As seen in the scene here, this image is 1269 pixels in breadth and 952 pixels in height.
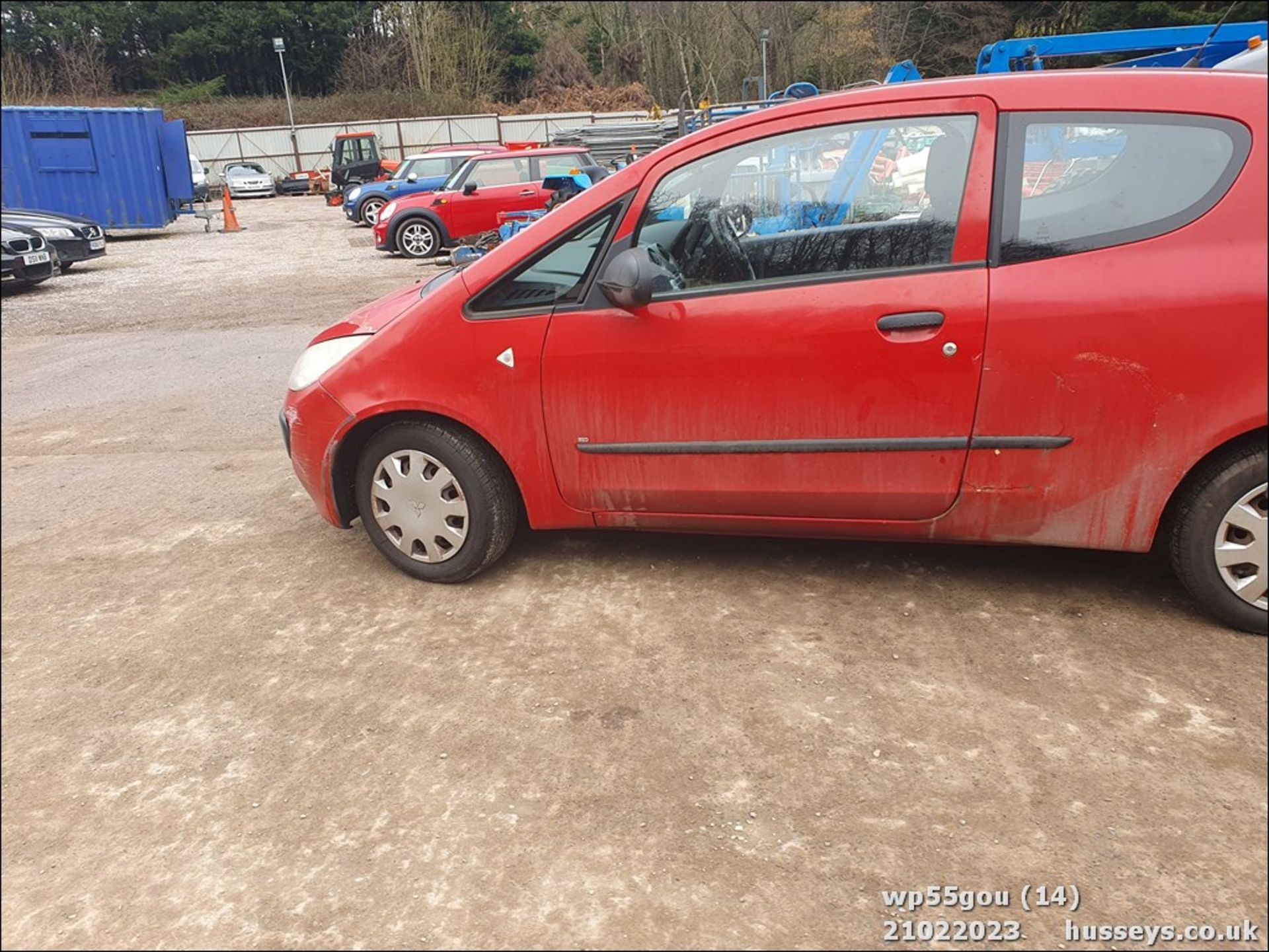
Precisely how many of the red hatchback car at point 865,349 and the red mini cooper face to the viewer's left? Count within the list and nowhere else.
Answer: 2

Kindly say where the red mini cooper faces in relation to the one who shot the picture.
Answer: facing to the left of the viewer

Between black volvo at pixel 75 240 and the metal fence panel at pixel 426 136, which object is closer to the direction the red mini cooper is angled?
the black volvo

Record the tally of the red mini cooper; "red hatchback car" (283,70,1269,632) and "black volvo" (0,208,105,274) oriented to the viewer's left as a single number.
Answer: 2

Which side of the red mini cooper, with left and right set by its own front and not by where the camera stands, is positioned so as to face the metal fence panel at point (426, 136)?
right

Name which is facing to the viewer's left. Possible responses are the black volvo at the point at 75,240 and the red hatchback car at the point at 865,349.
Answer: the red hatchback car

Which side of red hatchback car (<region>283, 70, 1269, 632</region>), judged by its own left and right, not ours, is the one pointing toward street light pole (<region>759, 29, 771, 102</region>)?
right

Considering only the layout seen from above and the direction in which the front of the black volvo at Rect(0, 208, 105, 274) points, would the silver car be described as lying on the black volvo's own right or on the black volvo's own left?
on the black volvo's own left

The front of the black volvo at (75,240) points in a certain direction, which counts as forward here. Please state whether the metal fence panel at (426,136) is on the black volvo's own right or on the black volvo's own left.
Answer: on the black volvo's own left

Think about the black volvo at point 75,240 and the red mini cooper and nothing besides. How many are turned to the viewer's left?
1

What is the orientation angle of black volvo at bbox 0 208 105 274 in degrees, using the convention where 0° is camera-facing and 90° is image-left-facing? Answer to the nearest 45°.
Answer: approximately 315°

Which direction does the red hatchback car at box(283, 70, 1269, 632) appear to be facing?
to the viewer's left

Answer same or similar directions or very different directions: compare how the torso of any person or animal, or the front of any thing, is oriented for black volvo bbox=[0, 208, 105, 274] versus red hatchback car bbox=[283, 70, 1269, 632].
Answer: very different directions
